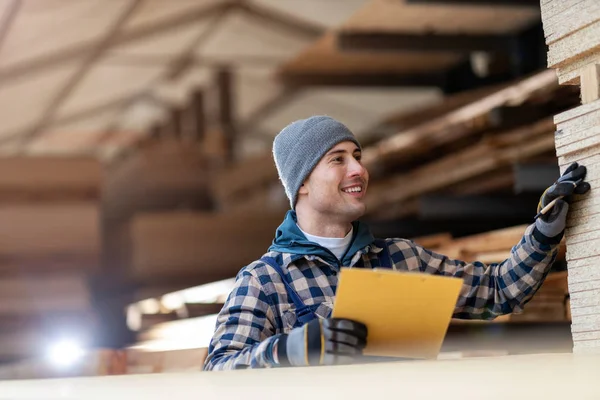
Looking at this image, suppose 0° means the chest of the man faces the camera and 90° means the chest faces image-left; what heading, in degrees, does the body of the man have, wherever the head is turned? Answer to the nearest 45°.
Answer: approximately 315°

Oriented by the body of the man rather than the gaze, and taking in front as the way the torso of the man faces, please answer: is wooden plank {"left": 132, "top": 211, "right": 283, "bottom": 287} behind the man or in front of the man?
behind

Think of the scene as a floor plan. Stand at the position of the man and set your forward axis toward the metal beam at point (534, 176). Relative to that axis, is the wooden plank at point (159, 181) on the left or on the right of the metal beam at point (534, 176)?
left

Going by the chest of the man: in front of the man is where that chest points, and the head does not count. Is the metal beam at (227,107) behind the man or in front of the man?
behind

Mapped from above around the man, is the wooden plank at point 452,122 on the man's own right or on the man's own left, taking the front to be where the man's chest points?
on the man's own left

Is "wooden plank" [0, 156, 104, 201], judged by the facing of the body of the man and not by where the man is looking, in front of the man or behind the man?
behind

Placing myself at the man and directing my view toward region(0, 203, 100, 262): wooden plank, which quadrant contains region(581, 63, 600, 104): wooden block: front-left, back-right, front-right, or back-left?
back-right

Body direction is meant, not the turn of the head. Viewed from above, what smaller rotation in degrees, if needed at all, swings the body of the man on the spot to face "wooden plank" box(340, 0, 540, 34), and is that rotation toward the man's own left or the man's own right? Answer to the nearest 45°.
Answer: approximately 135° to the man's own left

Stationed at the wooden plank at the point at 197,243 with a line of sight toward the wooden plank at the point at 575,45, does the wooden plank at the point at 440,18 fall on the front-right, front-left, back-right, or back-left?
front-left
